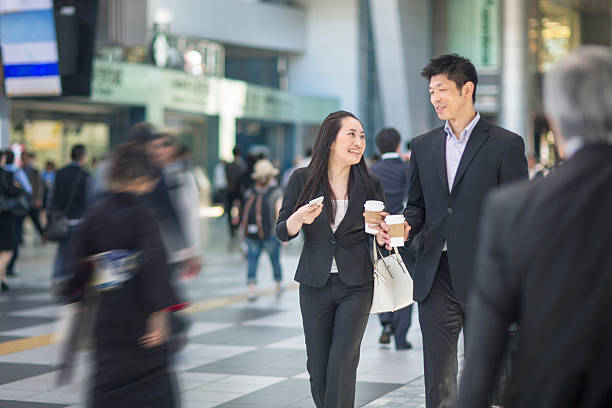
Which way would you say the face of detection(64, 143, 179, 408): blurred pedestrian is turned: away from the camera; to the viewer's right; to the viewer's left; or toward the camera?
away from the camera

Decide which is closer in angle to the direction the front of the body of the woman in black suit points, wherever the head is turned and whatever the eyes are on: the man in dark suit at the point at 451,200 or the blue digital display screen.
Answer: the man in dark suit

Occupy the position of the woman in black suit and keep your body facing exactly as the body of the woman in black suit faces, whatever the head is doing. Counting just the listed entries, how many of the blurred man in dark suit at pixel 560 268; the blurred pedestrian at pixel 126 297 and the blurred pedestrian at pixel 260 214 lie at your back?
1

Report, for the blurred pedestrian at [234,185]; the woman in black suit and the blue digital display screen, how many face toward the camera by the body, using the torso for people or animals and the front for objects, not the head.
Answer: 2

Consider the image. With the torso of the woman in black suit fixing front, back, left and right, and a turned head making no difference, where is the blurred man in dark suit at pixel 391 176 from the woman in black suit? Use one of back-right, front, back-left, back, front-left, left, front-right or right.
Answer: back

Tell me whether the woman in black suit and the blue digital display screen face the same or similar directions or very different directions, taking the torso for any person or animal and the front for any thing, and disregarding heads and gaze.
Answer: same or similar directions

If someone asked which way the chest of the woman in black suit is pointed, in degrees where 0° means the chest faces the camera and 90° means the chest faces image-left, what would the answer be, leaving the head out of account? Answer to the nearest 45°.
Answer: approximately 0°

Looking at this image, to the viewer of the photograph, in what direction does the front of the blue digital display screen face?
facing the viewer

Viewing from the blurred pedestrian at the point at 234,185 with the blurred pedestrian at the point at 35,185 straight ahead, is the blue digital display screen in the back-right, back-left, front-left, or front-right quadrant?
front-left

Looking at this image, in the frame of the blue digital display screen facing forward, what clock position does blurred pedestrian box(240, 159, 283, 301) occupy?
The blurred pedestrian is roughly at 10 o'clock from the blue digital display screen.

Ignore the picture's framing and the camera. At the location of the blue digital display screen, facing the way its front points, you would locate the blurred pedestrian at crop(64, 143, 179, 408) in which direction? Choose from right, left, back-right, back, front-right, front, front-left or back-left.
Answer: front
